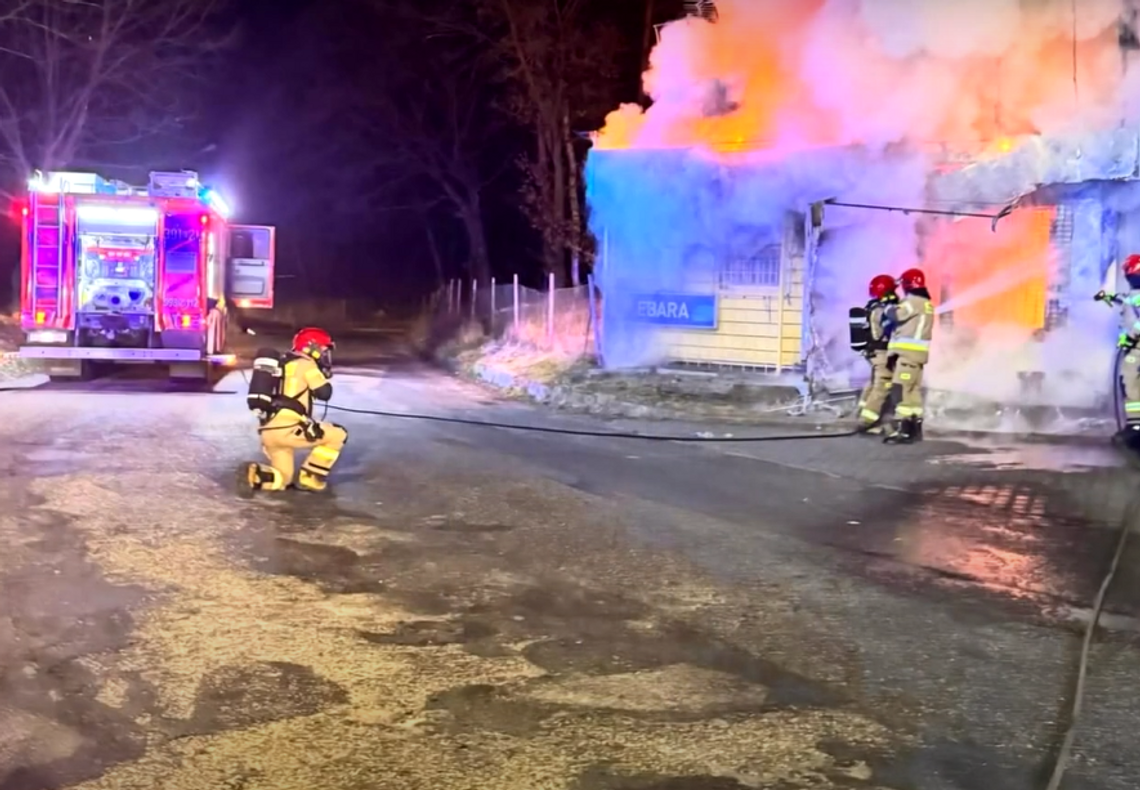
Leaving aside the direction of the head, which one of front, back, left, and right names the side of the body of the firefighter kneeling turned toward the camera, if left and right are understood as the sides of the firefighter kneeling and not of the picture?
right

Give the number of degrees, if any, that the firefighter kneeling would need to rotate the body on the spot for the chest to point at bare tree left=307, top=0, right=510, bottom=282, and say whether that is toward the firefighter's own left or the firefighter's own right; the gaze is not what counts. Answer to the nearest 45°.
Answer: approximately 90° to the firefighter's own left

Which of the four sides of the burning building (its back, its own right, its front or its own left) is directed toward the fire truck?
right

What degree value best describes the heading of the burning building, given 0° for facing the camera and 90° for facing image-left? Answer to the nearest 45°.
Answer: approximately 0°

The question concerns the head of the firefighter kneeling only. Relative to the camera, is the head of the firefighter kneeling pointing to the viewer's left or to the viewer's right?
to the viewer's right

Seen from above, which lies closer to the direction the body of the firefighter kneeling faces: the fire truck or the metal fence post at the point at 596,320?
the metal fence post
